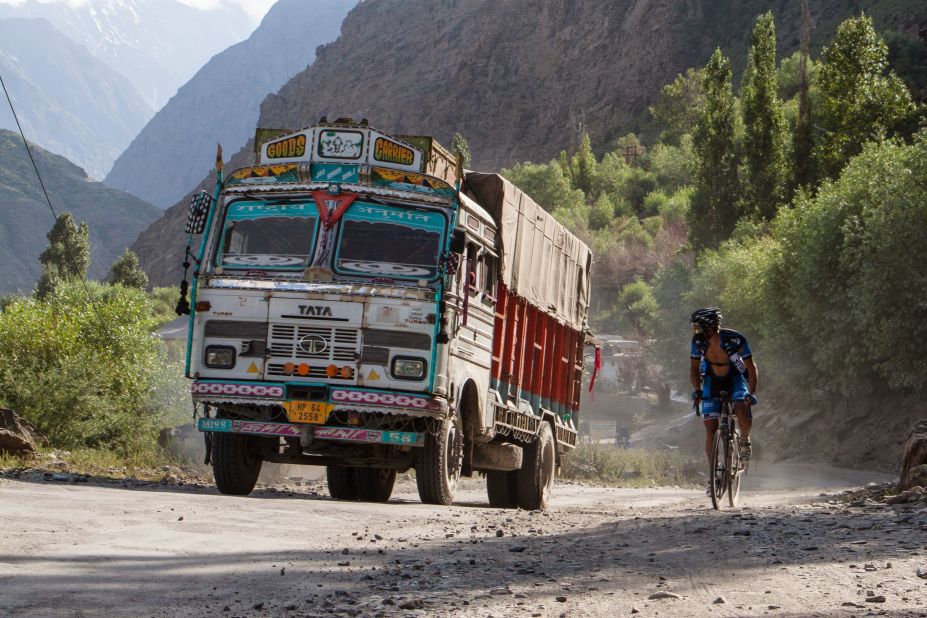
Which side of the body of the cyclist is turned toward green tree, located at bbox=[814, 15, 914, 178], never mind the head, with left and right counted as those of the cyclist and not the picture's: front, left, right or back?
back

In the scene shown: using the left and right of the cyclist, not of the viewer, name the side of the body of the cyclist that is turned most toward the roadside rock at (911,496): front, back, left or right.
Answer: left

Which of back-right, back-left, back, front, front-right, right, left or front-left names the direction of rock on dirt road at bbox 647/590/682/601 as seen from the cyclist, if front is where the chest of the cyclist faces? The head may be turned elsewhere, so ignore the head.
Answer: front

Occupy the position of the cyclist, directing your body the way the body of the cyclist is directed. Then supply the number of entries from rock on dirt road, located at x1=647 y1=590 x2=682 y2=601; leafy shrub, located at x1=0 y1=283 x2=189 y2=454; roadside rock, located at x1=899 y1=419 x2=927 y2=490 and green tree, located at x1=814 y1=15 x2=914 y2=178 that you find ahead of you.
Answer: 1

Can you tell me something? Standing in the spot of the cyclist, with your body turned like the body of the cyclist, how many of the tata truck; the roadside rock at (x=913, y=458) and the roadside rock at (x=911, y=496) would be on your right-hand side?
1

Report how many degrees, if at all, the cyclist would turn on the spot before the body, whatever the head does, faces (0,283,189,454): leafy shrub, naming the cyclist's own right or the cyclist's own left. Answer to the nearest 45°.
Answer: approximately 135° to the cyclist's own right

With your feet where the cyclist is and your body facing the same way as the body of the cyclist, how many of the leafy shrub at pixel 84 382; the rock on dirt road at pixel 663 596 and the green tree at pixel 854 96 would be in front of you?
1

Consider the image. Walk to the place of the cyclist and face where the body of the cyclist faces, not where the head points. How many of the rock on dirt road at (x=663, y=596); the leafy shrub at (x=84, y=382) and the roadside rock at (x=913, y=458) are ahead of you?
1

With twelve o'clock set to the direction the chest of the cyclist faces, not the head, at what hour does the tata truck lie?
The tata truck is roughly at 3 o'clock from the cyclist.

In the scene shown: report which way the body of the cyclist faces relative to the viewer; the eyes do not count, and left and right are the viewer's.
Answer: facing the viewer

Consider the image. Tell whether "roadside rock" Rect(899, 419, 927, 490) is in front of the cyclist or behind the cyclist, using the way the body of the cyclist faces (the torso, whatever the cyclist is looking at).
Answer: behind
